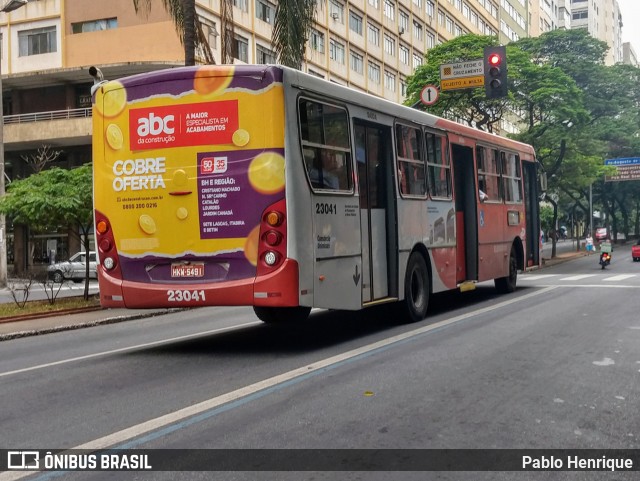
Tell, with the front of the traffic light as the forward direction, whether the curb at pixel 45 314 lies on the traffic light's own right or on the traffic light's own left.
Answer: on the traffic light's own right

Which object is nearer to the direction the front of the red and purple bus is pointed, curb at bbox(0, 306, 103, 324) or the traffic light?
the traffic light

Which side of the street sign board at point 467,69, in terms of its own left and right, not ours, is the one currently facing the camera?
front

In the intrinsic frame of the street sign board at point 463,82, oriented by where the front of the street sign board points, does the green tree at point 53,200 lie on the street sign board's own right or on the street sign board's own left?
on the street sign board's own right

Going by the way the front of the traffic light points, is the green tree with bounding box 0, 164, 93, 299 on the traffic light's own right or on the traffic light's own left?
on the traffic light's own right

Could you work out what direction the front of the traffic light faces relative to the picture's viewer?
facing the viewer

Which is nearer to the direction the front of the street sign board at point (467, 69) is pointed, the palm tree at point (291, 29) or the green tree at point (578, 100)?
the palm tree

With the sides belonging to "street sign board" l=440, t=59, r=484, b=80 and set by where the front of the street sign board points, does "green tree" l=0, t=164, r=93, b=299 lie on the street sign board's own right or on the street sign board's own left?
on the street sign board's own right

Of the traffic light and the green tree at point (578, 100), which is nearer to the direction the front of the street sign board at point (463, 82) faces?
the traffic light

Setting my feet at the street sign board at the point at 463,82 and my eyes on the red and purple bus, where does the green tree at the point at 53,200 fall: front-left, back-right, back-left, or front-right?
front-right

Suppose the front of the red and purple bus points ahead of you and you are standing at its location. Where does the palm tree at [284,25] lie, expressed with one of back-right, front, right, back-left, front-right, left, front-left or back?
front-left

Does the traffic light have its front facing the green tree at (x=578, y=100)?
no

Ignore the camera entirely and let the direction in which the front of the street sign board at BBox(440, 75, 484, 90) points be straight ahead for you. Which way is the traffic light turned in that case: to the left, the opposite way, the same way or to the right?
the same way

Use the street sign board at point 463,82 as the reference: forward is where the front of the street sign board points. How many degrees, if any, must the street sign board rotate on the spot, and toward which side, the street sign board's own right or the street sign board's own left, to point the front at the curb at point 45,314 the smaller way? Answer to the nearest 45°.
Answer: approximately 45° to the street sign board's own right

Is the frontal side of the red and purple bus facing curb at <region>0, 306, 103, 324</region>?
no

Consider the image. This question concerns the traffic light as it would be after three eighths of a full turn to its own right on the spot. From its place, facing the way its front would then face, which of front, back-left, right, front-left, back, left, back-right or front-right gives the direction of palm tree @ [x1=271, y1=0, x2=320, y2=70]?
front-left
